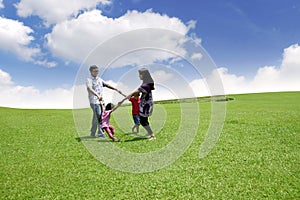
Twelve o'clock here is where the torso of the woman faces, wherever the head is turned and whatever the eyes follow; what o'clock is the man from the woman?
The man is roughly at 1 o'clock from the woman.

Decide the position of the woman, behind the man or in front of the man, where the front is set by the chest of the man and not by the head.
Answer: in front

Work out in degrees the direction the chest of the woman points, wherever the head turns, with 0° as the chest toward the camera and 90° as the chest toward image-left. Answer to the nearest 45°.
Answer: approximately 90°

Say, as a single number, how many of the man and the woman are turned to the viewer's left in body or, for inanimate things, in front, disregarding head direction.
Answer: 1

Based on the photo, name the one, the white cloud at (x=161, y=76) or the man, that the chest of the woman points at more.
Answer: the man

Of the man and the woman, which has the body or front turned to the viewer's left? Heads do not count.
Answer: the woman

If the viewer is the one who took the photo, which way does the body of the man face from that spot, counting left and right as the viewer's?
facing the viewer and to the right of the viewer
